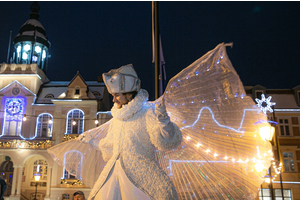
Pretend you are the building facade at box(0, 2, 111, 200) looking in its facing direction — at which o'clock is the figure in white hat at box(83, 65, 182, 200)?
The figure in white hat is roughly at 12 o'clock from the building facade.

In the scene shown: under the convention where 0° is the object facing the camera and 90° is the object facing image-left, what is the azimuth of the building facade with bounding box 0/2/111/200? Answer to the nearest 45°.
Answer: approximately 0°

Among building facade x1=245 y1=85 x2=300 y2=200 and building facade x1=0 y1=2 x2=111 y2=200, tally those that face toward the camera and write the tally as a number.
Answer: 2

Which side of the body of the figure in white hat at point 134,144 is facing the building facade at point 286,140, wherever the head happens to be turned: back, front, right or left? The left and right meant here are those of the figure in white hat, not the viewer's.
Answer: back

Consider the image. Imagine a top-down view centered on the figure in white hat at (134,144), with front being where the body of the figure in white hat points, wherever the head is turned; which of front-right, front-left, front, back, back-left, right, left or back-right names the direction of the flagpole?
back-right

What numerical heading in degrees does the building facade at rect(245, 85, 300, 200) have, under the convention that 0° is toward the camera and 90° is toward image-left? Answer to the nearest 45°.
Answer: approximately 0°

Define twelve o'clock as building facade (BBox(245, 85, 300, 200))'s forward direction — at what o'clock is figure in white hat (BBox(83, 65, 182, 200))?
The figure in white hat is roughly at 12 o'clock from the building facade.
